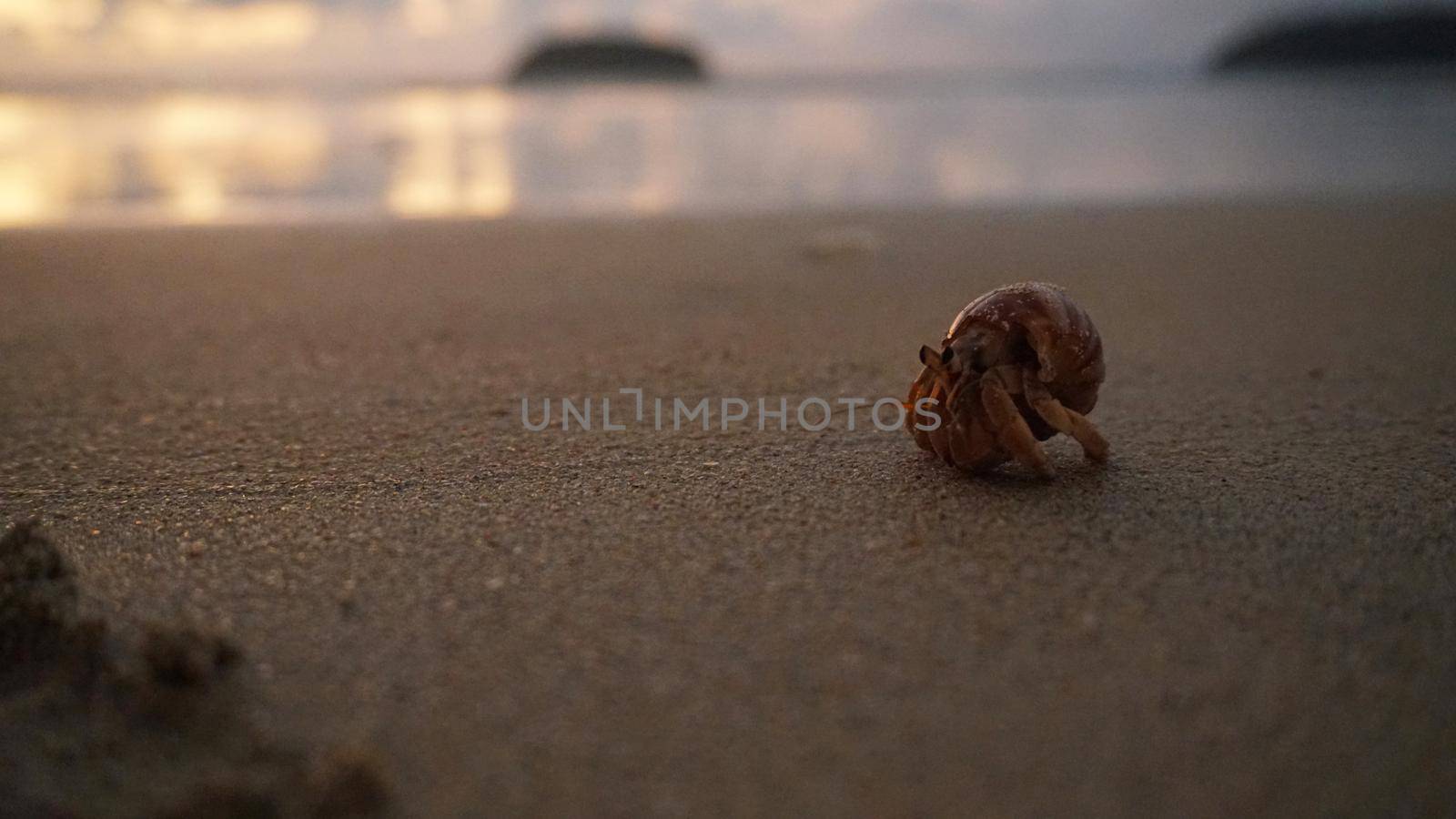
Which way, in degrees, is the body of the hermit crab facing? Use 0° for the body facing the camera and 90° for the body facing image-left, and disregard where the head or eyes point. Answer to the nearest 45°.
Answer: approximately 45°

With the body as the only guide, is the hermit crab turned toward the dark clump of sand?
yes
